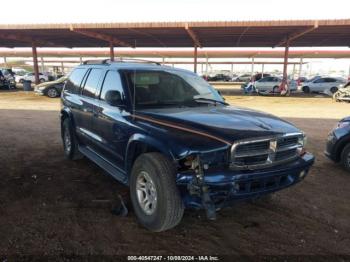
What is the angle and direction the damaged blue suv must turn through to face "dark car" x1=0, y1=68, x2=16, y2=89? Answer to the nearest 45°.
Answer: approximately 180°

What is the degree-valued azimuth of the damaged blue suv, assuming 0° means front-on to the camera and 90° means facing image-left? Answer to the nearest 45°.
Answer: approximately 315°

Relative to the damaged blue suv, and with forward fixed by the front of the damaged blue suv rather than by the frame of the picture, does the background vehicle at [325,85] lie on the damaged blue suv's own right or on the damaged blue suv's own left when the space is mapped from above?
on the damaged blue suv's own left

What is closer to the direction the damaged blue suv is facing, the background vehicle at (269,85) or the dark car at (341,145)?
the dark car

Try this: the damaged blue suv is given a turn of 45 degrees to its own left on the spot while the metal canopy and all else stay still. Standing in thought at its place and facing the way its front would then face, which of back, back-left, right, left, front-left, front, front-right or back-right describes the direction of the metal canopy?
left

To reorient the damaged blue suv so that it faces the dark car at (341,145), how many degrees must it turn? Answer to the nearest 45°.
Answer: approximately 90° to its left

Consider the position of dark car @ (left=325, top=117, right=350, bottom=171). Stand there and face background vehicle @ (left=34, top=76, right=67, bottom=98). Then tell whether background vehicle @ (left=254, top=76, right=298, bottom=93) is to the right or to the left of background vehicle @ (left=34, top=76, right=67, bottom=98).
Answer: right

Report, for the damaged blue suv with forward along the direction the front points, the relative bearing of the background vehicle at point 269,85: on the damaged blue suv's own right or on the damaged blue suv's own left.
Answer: on the damaged blue suv's own left

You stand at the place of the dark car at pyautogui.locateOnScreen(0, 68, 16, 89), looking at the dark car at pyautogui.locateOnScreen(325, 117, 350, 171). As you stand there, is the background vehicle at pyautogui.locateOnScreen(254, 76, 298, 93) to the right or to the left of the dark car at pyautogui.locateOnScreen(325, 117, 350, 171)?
left

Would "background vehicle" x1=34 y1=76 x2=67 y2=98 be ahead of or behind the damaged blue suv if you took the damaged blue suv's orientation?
behind

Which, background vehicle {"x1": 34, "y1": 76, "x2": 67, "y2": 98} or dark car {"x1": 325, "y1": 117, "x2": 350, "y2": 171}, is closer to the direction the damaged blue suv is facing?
the dark car
